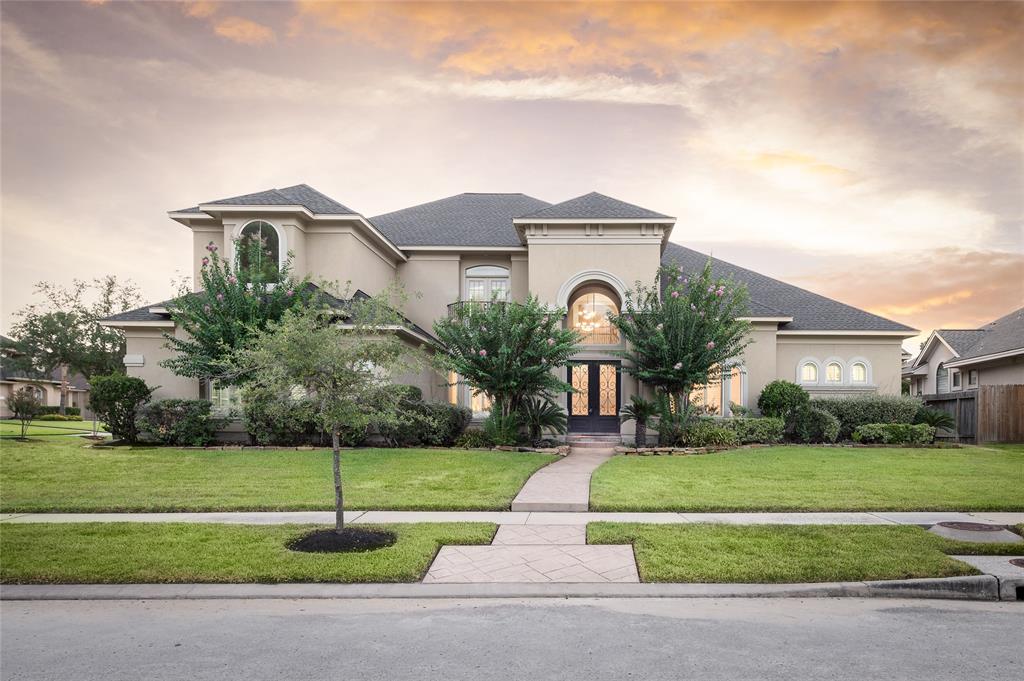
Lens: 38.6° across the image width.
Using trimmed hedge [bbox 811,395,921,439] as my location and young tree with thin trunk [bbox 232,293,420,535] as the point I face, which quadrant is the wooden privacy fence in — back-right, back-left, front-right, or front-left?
back-left

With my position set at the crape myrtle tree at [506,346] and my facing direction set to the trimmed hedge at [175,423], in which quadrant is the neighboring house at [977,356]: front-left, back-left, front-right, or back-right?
back-right

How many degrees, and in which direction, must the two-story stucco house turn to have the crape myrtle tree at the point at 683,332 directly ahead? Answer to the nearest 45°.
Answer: approximately 45° to its left

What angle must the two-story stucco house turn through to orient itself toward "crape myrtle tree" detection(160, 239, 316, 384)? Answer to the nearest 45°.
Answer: approximately 45° to its right

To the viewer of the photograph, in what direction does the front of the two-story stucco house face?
facing the viewer

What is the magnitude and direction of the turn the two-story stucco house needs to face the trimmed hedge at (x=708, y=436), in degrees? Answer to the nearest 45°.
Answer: approximately 45° to its left

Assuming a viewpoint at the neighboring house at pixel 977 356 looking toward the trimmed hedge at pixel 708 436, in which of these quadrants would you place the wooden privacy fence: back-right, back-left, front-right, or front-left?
front-left

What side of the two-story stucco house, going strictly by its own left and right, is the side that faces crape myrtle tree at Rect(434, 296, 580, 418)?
front

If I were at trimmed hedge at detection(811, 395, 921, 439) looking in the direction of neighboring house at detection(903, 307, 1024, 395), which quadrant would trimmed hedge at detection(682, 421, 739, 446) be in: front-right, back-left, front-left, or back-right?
back-left

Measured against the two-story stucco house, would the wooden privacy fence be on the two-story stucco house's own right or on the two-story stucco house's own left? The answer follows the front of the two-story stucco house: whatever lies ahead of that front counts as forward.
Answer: on the two-story stucco house's own left

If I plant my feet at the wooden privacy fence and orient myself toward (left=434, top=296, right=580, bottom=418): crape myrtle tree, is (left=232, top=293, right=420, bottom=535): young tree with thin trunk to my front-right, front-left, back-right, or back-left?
front-left
